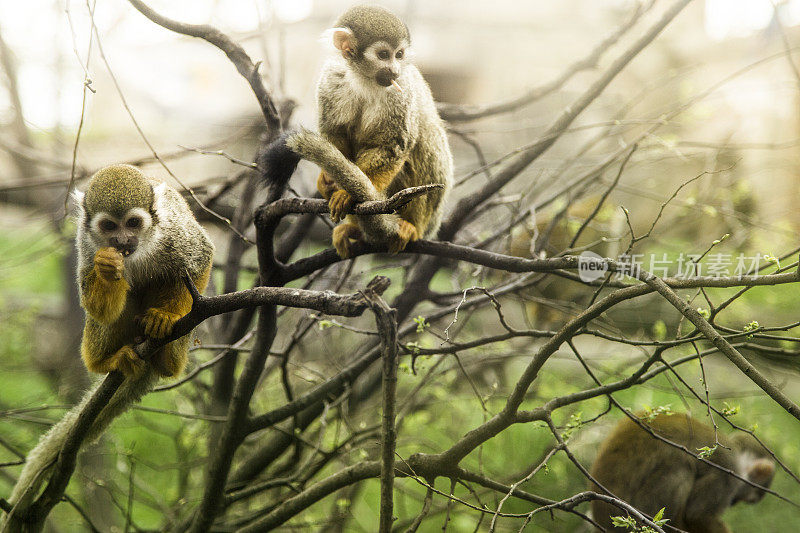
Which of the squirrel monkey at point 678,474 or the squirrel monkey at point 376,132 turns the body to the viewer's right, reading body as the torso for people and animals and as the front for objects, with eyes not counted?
the squirrel monkey at point 678,474

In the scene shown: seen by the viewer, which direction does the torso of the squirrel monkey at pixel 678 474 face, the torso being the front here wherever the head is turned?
to the viewer's right

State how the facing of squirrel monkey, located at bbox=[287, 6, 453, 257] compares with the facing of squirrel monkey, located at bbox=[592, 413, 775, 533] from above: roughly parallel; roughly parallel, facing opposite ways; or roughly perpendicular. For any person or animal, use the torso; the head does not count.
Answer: roughly perpendicular

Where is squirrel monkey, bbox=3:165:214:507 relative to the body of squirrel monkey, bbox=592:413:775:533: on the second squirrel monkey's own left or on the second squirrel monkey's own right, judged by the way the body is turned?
on the second squirrel monkey's own right

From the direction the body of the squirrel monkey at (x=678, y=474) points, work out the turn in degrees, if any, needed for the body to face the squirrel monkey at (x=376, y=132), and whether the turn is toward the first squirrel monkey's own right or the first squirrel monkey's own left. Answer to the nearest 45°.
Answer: approximately 135° to the first squirrel monkey's own right

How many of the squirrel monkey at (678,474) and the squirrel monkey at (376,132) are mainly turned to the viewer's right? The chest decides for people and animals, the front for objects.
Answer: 1
